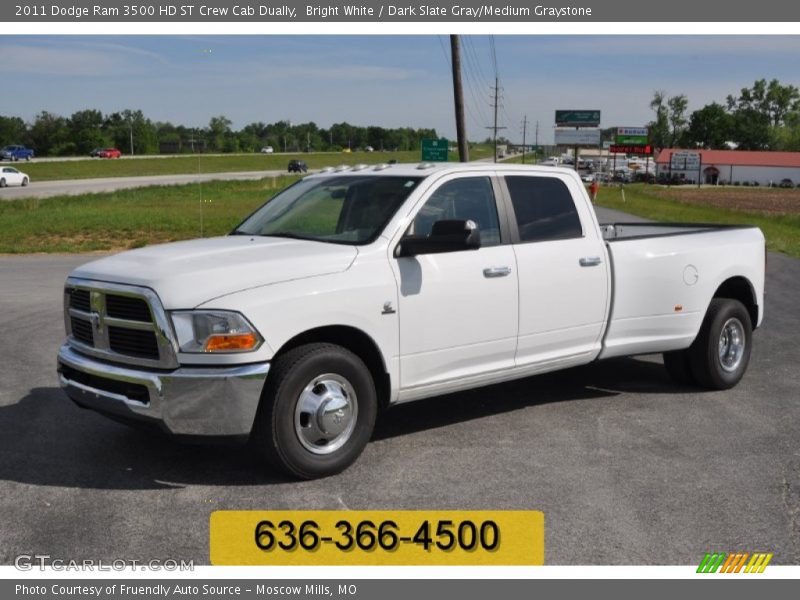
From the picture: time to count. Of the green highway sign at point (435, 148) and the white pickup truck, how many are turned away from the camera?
0

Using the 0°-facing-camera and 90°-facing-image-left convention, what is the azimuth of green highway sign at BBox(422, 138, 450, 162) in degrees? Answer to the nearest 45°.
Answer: approximately 0°

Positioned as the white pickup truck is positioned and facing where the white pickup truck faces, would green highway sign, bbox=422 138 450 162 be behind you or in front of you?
behind

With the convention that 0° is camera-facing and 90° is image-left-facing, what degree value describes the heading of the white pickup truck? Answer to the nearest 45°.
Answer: approximately 45°

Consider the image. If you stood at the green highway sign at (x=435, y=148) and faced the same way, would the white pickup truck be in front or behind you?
in front

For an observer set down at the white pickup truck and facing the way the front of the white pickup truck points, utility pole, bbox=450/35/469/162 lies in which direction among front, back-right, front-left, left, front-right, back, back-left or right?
back-right
